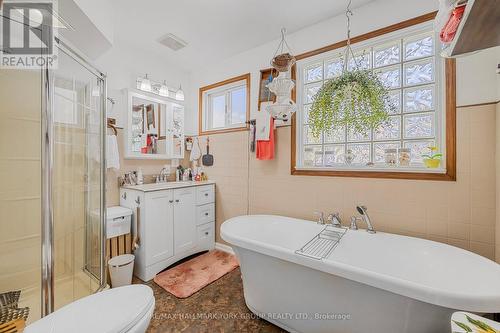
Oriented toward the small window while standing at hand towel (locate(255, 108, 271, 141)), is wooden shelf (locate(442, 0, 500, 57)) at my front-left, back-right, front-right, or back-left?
back-left

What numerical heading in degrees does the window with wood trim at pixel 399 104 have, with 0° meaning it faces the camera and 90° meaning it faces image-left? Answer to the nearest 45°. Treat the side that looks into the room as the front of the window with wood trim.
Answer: approximately 45°

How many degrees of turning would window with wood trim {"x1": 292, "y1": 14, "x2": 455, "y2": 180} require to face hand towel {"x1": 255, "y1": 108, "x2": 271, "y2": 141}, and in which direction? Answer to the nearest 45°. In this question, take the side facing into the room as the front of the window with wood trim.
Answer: approximately 45° to its right

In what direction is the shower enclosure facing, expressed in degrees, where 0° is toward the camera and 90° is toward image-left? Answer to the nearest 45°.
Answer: approximately 315°
